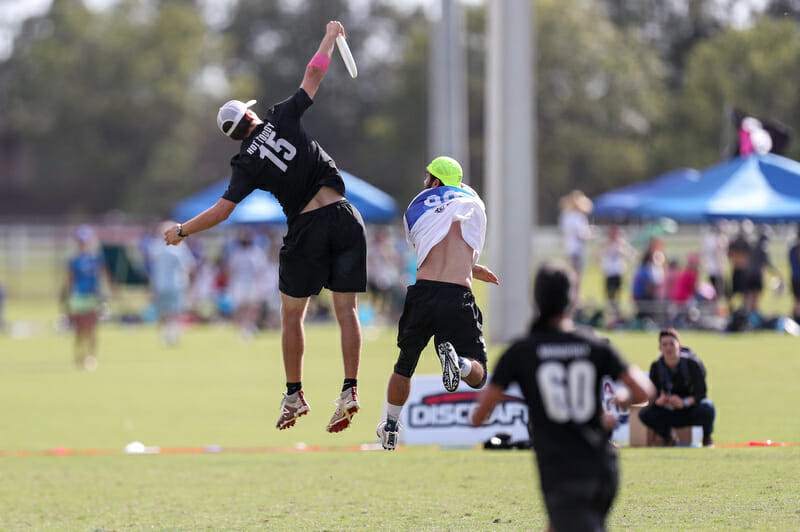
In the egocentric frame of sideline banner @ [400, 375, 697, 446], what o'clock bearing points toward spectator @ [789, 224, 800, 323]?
The spectator is roughly at 7 o'clock from the sideline banner.

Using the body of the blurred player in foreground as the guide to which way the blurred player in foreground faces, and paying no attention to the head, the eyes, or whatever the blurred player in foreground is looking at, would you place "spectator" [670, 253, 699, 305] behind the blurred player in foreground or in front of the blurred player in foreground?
in front

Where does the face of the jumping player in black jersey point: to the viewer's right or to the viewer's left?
to the viewer's right

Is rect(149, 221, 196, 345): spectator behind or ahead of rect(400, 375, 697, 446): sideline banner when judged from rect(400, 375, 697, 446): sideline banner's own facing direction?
behind

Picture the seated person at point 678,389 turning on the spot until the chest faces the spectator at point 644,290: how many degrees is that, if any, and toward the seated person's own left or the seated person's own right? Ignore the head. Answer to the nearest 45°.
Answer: approximately 180°

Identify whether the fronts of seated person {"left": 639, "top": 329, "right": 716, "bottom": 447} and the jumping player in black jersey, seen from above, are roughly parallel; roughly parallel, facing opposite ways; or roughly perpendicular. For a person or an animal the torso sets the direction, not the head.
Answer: roughly parallel, facing opposite ways

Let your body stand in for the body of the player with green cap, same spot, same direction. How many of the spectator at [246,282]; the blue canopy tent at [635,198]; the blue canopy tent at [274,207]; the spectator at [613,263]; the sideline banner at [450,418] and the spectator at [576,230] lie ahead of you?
6

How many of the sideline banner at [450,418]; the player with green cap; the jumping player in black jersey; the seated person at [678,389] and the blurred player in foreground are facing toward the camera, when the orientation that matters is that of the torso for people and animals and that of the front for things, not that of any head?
2

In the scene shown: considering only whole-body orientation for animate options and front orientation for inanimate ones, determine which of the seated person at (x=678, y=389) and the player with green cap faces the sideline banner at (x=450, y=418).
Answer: the player with green cap

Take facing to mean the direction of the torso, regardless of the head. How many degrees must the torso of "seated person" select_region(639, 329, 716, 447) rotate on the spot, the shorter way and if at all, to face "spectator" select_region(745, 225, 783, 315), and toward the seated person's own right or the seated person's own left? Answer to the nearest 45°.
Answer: approximately 180°

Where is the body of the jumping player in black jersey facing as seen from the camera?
away from the camera

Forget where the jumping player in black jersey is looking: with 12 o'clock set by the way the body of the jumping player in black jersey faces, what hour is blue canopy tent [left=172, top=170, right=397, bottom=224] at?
The blue canopy tent is roughly at 12 o'clock from the jumping player in black jersey.

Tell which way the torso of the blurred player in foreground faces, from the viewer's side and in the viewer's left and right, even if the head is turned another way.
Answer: facing away from the viewer

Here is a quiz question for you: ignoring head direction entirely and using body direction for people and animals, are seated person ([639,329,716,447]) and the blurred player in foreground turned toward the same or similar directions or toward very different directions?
very different directions

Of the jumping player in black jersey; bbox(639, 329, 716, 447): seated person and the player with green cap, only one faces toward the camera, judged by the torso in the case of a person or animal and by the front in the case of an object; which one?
the seated person

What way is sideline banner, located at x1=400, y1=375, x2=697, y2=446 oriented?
toward the camera

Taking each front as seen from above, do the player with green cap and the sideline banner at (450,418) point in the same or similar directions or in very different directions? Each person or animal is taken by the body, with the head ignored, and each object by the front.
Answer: very different directions

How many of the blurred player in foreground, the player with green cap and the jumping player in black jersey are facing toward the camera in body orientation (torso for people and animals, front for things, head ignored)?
0

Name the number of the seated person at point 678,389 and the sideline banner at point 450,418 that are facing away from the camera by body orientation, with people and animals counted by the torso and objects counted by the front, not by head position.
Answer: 0

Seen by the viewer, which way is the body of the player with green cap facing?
away from the camera
